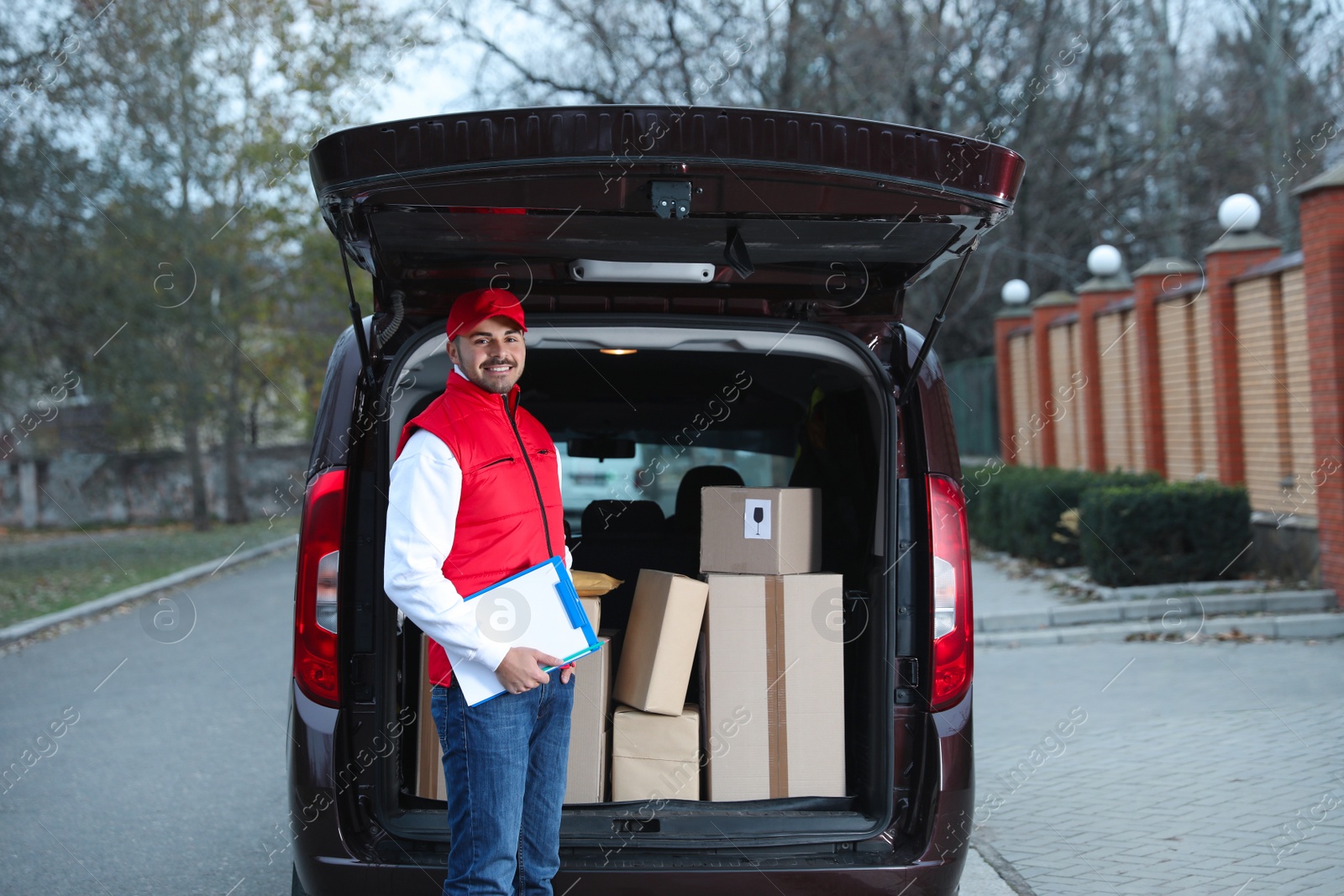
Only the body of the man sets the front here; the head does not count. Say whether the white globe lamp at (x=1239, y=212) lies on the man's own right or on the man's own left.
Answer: on the man's own left

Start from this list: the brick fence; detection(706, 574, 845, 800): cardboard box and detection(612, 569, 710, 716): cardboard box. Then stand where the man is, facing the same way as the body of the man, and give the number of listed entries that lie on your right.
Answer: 0

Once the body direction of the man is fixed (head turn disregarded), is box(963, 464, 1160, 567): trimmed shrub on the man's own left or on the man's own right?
on the man's own left

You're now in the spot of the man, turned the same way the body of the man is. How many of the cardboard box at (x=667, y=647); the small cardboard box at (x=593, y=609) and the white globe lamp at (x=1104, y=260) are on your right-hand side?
0

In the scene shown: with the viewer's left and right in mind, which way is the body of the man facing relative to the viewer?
facing the viewer and to the right of the viewer

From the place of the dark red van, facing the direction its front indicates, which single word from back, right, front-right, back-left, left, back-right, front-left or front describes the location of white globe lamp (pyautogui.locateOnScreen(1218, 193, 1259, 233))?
front-right

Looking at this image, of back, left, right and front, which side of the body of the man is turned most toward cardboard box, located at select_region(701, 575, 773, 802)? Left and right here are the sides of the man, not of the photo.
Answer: left

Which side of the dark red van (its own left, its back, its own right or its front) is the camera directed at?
back

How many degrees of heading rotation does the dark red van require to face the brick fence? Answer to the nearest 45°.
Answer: approximately 45° to its right

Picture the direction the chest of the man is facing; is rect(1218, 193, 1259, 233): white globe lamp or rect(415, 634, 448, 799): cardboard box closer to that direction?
the white globe lamp

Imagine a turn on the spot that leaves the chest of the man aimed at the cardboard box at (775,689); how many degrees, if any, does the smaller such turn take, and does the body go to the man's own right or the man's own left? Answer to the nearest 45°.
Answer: approximately 90° to the man's own left

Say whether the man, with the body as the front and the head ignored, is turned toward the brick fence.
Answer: no
